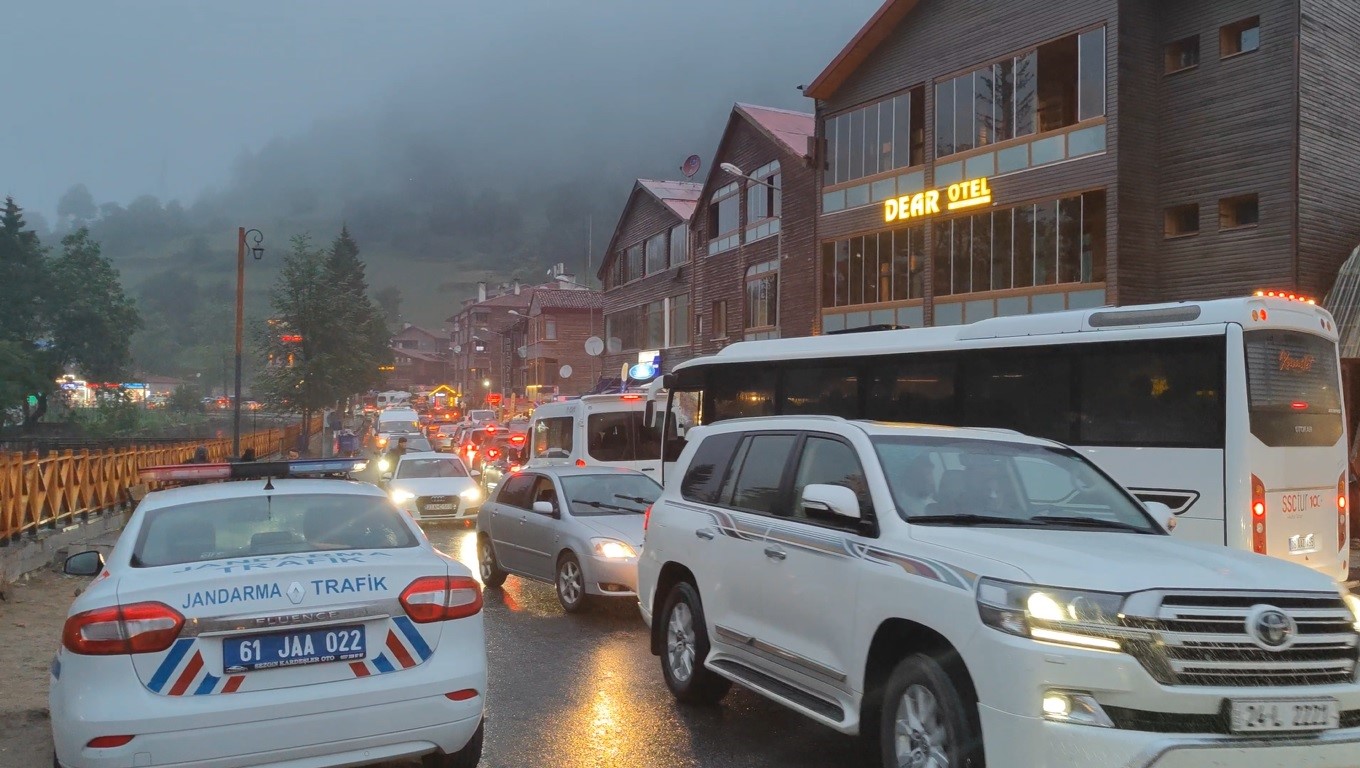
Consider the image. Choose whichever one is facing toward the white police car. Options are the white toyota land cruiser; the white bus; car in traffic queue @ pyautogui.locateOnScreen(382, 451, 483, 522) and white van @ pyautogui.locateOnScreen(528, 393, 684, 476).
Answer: the car in traffic queue

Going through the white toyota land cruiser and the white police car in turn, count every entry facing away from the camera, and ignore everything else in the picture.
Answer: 1

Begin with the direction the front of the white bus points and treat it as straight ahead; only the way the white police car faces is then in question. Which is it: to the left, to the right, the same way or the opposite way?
the same way

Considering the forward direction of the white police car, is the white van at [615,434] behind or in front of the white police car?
in front

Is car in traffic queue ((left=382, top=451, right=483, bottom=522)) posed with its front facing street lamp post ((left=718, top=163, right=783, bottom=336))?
no

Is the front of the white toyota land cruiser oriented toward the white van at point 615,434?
no

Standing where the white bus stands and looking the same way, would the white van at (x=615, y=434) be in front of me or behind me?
in front

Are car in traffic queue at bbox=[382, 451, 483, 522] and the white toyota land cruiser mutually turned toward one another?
no

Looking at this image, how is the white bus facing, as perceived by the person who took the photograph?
facing away from the viewer and to the left of the viewer

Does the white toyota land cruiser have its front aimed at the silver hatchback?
no

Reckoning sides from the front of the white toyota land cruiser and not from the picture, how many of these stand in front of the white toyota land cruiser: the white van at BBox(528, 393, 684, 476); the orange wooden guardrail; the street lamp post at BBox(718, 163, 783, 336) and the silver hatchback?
0

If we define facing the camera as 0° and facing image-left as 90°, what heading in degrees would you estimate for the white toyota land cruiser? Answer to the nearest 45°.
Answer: approximately 315°

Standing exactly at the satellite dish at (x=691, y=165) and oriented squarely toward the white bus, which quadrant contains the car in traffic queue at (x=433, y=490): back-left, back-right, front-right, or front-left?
front-right

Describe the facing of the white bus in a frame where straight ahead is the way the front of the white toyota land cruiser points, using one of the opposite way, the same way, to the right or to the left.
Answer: the opposite way

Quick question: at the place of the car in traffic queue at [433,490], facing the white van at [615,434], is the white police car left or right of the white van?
right

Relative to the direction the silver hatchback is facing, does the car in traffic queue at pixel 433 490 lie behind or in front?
behind

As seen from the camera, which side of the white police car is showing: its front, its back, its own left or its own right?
back

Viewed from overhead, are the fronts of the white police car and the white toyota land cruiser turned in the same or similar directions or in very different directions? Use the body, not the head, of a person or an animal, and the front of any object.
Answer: very different directions

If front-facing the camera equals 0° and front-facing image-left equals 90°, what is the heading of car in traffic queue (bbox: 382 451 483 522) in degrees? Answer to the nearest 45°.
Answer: approximately 0°

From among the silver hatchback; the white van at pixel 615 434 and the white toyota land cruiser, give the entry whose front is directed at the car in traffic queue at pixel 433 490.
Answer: the white van
